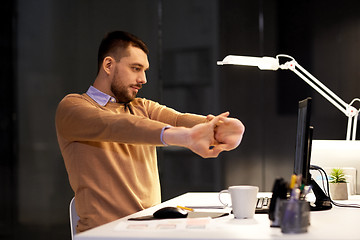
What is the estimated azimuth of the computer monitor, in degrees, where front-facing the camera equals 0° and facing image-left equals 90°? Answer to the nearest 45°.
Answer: approximately 90°

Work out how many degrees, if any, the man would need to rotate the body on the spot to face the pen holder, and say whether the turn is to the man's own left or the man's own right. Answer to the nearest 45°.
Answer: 0° — they already face it

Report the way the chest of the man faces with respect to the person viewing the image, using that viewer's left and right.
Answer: facing the viewer and to the right of the viewer

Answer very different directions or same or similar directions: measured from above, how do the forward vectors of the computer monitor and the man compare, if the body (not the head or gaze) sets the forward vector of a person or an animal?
very different directions

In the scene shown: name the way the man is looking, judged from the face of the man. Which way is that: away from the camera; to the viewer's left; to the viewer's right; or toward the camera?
to the viewer's right

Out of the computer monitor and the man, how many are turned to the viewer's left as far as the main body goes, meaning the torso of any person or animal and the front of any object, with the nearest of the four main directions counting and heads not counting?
1

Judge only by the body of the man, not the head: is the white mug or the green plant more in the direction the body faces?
the white mug

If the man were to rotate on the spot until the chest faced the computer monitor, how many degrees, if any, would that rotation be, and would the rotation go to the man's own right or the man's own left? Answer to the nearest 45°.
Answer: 0° — they already face it

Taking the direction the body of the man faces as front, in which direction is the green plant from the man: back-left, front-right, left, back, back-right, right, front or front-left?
front-left

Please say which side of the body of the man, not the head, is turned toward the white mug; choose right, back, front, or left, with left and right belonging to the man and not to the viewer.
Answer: front
